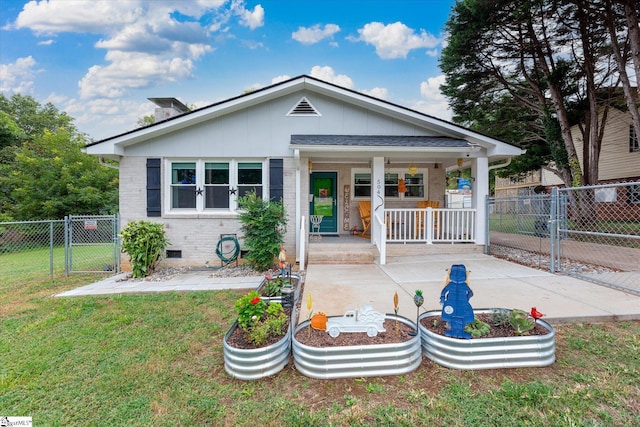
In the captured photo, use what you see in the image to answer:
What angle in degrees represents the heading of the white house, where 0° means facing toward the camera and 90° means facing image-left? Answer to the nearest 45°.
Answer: approximately 0°

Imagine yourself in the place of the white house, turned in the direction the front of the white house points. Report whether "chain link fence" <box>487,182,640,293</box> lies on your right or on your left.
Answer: on your left

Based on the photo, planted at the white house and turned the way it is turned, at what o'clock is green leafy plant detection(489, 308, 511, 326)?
The green leafy plant is roughly at 11 o'clock from the white house.

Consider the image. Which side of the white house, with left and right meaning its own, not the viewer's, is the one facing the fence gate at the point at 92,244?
right

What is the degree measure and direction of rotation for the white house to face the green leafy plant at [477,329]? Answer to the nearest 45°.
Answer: approximately 45° to its left

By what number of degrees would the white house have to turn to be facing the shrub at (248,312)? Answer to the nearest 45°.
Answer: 0° — it already faces it

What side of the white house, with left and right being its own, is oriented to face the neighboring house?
left

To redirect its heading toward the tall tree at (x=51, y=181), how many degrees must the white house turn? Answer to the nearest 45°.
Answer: approximately 135° to its right

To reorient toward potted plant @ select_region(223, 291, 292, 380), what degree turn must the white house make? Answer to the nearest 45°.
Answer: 0° — it already faces it

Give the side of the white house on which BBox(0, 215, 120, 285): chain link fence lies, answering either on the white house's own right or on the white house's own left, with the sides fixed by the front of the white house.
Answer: on the white house's own right
